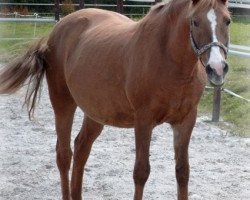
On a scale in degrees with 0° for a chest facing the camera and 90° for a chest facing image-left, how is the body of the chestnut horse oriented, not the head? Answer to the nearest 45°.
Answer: approximately 315°
